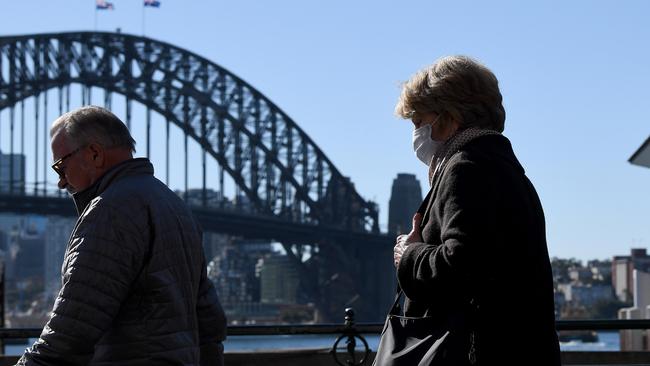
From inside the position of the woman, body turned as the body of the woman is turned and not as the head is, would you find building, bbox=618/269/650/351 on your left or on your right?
on your right

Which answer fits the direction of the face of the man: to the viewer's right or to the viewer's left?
to the viewer's left

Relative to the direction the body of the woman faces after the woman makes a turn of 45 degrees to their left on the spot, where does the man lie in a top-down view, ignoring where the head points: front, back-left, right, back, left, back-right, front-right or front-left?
front-right

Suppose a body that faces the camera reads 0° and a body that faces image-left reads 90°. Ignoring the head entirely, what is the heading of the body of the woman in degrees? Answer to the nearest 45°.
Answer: approximately 90°

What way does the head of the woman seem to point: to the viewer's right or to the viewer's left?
to the viewer's left
